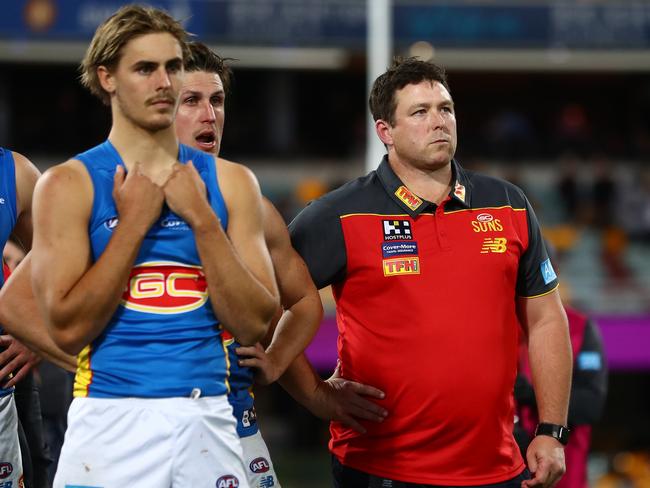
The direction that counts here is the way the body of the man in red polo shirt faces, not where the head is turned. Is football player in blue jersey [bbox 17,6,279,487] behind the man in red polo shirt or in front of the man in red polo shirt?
in front

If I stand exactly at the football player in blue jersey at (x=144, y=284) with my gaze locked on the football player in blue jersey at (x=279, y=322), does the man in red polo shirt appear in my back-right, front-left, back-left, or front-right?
front-right

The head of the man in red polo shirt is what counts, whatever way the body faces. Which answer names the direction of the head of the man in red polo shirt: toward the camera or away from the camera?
toward the camera

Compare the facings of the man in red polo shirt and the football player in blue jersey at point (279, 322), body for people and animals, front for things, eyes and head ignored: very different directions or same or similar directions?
same or similar directions

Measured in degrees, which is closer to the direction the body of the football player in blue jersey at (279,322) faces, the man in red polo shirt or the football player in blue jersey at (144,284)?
the football player in blue jersey

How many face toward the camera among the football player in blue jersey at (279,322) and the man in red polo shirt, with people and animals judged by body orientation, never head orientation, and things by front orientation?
2

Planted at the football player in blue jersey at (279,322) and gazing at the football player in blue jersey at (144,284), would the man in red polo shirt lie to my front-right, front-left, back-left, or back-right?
back-left

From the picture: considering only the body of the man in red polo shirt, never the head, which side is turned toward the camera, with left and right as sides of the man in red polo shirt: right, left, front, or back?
front

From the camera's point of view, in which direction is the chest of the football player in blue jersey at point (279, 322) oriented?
toward the camera

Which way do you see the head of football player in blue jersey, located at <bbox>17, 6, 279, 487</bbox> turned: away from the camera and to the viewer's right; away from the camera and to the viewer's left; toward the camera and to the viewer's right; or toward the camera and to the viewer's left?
toward the camera and to the viewer's right

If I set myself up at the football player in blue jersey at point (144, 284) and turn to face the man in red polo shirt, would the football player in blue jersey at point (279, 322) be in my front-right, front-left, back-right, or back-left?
front-left

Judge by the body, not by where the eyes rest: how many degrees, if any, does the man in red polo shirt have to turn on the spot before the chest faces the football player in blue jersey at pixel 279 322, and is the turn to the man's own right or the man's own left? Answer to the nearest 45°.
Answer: approximately 90° to the man's own right

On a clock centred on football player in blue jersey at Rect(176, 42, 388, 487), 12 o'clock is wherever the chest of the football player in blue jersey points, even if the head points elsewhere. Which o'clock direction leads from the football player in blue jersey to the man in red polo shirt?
The man in red polo shirt is roughly at 9 o'clock from the football player in blue jersey.
